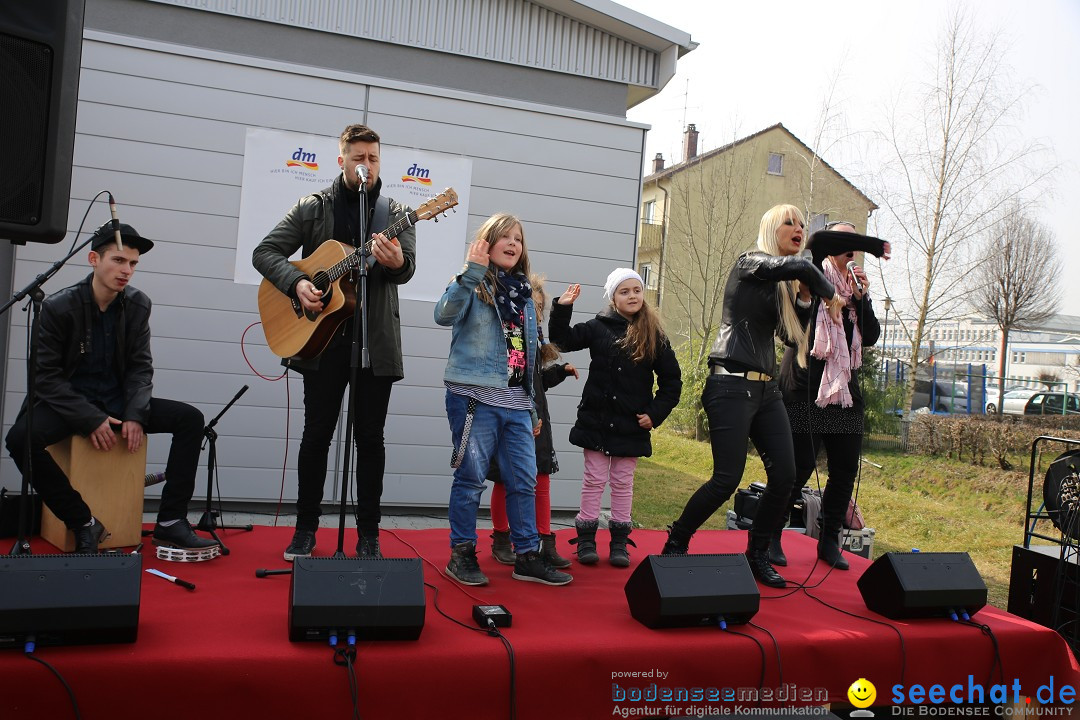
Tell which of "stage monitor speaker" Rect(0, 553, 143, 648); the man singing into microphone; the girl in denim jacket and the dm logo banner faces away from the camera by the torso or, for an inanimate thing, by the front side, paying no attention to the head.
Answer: the stage monitor speaker

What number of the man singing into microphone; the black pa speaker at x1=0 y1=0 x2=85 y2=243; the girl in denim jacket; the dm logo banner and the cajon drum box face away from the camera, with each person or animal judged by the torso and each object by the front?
0

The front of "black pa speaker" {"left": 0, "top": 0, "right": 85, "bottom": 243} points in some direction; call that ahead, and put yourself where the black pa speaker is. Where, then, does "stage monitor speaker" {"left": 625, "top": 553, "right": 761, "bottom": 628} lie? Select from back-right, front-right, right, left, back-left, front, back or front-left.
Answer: back-left

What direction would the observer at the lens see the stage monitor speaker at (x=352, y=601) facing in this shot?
facing away from the viewer

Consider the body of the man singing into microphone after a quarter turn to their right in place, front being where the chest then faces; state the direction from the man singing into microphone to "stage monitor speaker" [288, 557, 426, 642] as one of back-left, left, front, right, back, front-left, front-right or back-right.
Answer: left

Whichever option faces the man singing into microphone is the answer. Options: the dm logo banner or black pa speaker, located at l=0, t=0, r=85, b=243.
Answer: the dm logo banner

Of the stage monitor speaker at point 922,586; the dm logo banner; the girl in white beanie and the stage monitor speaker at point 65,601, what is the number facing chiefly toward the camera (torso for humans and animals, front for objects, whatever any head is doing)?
2

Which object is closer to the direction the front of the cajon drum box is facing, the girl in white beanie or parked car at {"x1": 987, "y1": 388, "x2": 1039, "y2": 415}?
the girl in white beanie

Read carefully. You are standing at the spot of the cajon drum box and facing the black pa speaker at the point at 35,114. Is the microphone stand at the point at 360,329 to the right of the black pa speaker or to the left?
left

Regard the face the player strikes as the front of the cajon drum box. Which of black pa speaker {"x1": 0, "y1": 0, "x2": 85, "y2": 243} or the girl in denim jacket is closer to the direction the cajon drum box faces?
the girl in denim jacket

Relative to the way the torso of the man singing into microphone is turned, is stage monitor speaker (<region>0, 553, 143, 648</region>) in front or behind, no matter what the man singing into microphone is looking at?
in front

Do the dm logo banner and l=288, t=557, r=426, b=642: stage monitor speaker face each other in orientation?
yes

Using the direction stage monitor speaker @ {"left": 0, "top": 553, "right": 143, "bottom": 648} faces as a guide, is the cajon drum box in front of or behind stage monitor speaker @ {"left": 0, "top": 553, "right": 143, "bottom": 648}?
in front

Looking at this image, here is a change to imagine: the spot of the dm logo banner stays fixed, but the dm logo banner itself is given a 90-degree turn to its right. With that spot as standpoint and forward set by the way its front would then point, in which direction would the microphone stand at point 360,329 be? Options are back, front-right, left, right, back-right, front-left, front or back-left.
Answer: left

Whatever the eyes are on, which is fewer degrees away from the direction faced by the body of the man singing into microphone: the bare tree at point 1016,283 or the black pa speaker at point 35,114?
the black pa speaker

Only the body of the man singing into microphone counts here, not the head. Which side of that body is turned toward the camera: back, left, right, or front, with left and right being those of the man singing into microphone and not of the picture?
front
